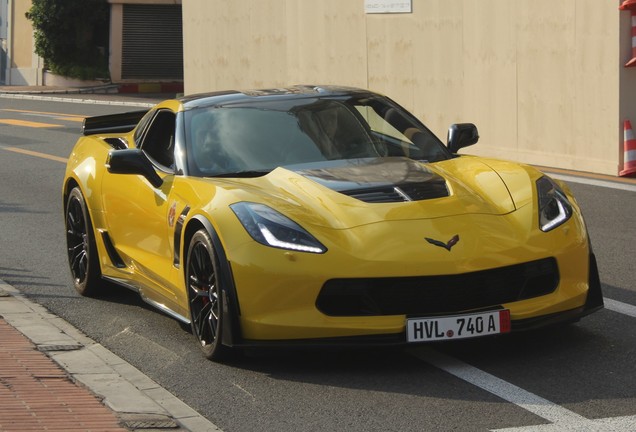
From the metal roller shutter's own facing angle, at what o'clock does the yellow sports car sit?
The yellow sports car is roughly at 12 o'clock from the metal roller shutter.

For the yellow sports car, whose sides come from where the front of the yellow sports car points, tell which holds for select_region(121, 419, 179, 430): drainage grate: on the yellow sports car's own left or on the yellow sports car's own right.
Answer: on the yellow sports car's own right

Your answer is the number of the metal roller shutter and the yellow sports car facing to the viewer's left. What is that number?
0

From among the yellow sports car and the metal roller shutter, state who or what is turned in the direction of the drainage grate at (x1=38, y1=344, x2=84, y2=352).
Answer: the metal roller shutter

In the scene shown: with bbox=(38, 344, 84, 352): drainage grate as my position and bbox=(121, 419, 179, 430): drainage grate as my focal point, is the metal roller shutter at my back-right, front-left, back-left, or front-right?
back-left

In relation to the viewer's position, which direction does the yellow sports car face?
facing the viewer and to the right of the viewer

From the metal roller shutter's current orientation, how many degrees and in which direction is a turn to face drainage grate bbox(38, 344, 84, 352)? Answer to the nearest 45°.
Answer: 0° — it already faces it

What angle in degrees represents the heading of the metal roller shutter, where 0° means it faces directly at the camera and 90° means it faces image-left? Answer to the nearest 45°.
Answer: approximately 0°

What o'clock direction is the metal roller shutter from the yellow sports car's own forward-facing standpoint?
The metal roller shutter is roughly at 7 o'clock from the yellow sports car.

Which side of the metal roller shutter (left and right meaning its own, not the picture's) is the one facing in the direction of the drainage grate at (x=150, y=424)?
front

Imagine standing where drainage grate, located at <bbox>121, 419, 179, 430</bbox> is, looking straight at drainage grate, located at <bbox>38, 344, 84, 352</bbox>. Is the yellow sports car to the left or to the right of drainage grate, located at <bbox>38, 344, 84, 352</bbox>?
right

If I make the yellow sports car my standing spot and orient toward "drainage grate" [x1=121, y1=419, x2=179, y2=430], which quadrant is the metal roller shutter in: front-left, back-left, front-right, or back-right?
back-right
